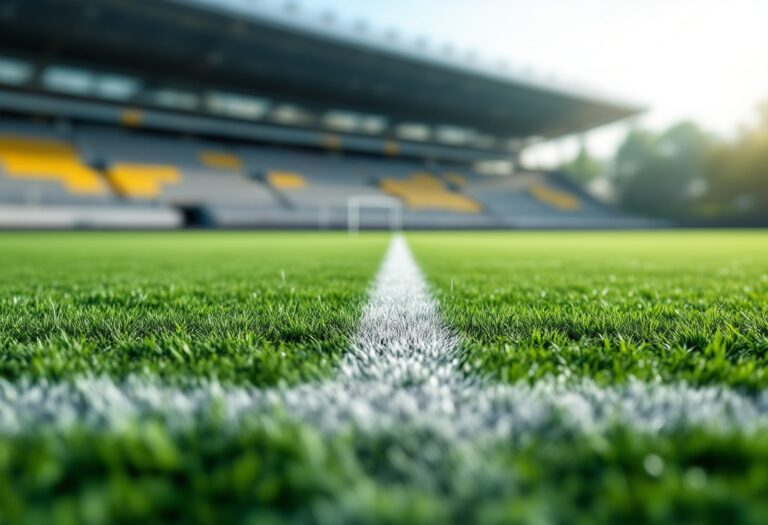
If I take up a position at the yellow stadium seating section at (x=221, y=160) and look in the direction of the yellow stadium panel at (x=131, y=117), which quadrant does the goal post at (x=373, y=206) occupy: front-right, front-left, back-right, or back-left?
back-left

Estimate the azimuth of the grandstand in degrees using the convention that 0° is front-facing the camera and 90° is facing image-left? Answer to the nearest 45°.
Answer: approximately 315°
